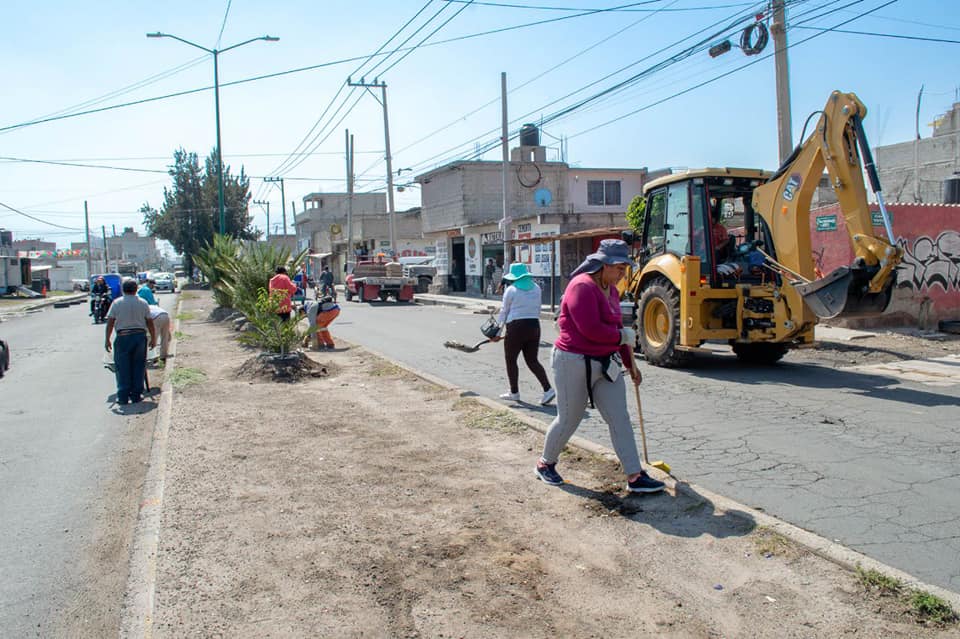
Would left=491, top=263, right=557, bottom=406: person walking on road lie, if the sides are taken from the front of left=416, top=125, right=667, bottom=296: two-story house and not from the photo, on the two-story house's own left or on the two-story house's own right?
on the two-story house's own left

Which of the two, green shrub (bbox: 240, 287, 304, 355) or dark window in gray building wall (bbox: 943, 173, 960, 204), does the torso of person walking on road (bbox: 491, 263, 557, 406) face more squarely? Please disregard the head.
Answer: the green shrub

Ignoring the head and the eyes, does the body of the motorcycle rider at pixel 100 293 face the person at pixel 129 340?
yes

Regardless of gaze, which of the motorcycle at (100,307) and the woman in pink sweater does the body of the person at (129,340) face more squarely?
the motorcycle

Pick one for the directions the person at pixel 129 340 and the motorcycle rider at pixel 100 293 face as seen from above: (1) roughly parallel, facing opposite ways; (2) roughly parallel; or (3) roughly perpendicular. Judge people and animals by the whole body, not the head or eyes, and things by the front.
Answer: roughly parallel, facing opposite ways

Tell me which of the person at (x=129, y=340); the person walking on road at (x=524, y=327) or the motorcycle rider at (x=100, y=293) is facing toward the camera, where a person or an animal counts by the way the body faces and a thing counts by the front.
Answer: the motorcycle rider

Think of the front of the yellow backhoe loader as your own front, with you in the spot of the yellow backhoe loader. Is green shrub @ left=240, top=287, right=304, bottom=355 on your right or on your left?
on your left

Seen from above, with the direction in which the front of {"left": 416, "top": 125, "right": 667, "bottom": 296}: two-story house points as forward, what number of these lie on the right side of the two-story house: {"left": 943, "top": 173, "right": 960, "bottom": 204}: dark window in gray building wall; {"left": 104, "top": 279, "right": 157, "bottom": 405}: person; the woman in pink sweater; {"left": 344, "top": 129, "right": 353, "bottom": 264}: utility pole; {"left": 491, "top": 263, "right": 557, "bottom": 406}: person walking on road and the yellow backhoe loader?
1

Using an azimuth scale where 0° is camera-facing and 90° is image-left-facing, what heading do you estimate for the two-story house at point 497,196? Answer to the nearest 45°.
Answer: approximately 45°

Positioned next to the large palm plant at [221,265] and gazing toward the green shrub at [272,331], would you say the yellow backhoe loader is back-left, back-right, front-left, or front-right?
front-left

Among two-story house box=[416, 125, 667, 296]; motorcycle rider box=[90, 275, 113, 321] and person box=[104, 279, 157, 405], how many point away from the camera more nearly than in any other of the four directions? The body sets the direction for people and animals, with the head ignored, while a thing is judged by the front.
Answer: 1

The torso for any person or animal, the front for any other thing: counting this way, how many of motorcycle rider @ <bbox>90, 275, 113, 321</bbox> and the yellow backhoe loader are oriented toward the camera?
1

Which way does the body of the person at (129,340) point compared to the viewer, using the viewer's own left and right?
facing away from the viewer

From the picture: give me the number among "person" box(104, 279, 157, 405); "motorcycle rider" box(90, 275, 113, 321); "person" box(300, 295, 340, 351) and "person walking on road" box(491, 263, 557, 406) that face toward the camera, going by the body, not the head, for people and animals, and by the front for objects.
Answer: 1
